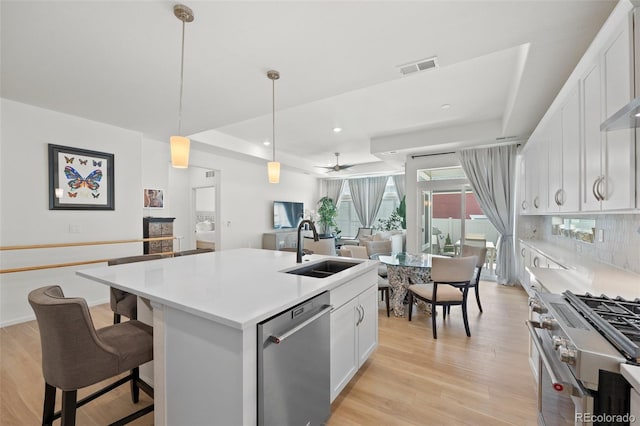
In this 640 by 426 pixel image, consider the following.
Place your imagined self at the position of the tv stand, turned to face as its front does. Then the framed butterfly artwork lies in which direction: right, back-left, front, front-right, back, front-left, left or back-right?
right

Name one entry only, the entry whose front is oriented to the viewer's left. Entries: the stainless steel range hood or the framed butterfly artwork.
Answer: the stainless steel range hood

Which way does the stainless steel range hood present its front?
to the viewer's left

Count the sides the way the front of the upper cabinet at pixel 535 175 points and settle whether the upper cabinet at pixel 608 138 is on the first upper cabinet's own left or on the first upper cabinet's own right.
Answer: on the first upper cabinet's own left

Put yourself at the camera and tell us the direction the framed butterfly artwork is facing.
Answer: facing the viewer and to the right of the viewer

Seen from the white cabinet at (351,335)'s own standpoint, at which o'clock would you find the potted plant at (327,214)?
The potted plant is roughly at 7 o'clock from the white cabinet.

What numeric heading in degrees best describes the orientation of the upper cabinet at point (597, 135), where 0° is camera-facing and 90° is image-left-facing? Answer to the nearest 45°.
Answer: approximately 90°

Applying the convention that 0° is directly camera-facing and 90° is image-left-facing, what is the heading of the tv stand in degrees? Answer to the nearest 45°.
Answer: approximately 315°

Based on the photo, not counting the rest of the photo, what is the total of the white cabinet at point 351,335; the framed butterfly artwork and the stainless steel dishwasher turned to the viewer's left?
0

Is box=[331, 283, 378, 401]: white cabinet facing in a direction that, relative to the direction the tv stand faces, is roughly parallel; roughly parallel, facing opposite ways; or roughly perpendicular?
roughly parallel
